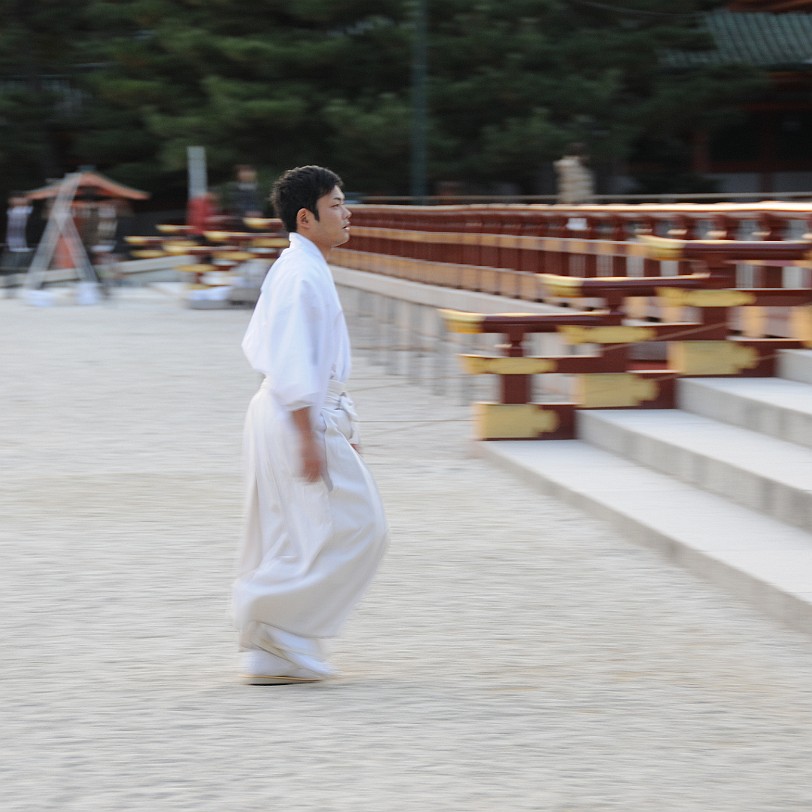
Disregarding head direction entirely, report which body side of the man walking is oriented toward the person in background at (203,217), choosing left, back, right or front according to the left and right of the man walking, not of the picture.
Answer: left

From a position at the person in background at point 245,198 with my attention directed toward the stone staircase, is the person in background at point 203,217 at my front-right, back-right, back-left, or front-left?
back-right

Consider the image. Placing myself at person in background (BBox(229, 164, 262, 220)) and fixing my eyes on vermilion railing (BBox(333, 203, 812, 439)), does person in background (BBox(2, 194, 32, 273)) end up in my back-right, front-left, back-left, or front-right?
back-right

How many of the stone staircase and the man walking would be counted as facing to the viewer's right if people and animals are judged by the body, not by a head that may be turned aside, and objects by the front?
1

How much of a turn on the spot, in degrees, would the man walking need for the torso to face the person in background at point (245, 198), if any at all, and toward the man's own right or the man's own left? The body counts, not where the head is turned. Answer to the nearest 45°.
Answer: approximately 90° to the man's own left

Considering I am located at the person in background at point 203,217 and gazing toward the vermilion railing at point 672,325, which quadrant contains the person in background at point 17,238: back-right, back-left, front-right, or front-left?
back-right

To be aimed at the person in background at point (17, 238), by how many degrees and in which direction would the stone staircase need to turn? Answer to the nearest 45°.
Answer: approximately 90° to its right

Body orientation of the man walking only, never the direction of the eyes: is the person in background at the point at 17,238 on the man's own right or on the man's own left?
on the man's own left

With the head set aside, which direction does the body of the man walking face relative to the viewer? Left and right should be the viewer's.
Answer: facing to the right of the viewer
